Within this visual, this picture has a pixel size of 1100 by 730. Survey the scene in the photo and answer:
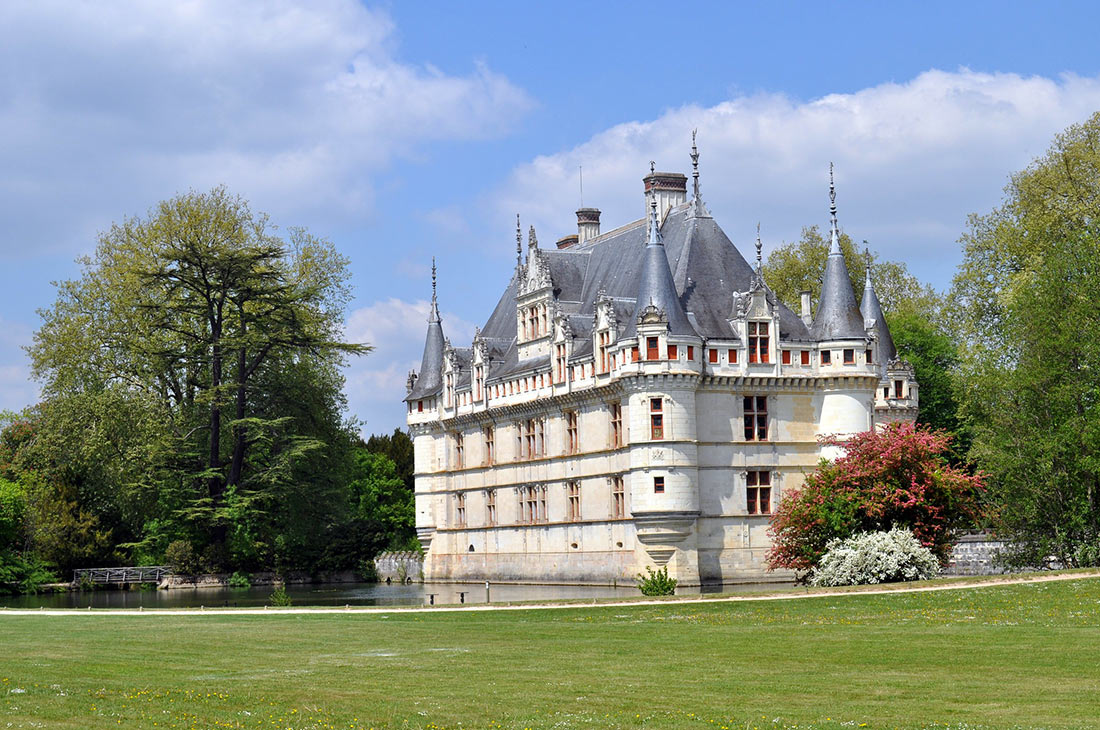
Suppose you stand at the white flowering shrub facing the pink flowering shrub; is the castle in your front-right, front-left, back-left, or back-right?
front-left

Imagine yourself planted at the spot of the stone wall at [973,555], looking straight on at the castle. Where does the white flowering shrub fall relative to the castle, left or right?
left
